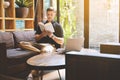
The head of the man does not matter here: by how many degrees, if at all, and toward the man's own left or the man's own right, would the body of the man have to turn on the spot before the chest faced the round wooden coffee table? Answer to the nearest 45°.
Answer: approximately 45° to the man's own left

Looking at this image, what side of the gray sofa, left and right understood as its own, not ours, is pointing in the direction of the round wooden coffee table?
front

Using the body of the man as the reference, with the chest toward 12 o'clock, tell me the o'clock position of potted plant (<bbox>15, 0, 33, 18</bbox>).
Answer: The potted plant is roughly at 3 o'clock from the man.

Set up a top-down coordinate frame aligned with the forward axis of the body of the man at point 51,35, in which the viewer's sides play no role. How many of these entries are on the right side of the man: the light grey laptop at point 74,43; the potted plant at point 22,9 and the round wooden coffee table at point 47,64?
1

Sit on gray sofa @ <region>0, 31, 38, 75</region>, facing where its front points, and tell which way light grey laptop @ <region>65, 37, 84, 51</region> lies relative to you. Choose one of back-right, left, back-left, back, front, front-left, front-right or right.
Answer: left

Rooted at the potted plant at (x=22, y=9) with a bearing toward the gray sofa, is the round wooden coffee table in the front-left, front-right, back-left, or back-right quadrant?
front-left

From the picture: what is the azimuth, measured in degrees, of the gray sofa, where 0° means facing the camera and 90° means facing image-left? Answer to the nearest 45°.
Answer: approximately 315°

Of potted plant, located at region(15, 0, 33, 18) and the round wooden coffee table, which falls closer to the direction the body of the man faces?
the round wooden coffee table

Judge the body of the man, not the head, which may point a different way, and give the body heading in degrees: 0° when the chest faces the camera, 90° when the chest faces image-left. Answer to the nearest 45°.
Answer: approximately 45°
